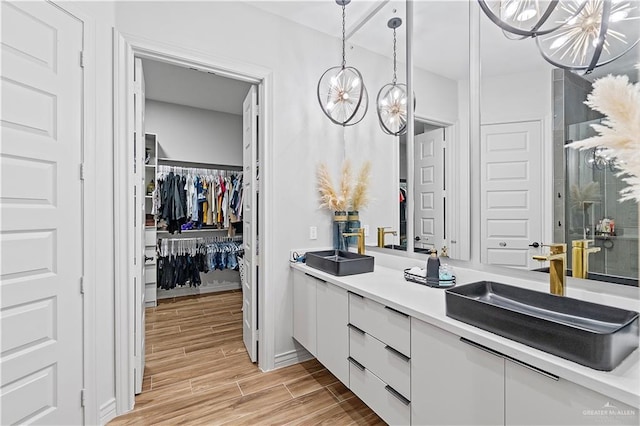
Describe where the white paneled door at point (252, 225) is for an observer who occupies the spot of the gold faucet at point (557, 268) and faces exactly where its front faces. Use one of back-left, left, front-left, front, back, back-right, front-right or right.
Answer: front-right

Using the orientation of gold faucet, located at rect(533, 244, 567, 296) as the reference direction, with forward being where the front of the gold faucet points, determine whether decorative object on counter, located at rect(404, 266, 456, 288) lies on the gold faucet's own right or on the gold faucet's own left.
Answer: on the gold faucet's own right

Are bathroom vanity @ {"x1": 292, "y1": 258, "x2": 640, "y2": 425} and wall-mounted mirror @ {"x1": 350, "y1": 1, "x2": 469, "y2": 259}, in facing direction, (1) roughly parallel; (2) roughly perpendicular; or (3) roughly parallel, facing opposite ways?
roughly parallel

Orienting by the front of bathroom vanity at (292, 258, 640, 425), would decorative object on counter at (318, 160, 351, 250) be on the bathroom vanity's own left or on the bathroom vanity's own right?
on the bathroom vanity's own right

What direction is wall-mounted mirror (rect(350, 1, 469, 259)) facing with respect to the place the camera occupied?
facing the viewer and to the left of the viewer

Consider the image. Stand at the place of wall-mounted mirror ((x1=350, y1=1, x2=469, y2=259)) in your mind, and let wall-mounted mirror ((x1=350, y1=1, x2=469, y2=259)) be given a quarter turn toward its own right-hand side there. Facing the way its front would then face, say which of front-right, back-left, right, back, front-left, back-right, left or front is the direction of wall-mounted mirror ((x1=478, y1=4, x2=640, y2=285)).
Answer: back

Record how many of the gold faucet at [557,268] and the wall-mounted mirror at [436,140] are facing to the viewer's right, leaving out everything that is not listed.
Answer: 0

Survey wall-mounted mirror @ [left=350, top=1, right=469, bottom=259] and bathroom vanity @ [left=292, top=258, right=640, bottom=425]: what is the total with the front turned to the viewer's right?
0

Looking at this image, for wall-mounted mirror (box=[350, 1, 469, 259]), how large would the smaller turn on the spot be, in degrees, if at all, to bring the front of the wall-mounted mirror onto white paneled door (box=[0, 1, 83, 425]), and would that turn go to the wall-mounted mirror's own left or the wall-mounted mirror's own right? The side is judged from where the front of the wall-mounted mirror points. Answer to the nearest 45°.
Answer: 0° — it already faces it

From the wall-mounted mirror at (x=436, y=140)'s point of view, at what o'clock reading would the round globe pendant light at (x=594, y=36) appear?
The round globe pendant light is roughly at 9 o'clock from the wall-mounted mirror.
